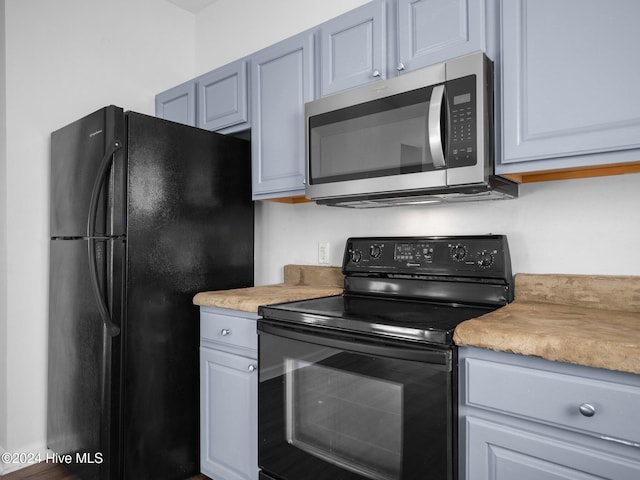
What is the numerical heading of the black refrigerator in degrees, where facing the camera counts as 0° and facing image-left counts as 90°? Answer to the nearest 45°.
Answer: approximately 45°

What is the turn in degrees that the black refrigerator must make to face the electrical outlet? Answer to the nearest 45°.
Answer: approximately 135° to its left

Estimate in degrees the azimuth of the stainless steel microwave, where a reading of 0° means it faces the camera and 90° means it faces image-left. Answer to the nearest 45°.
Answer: approximately 45°

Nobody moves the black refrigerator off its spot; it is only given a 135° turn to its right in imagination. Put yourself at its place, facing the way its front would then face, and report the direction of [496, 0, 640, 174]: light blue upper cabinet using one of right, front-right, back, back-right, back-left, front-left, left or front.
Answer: back-right
